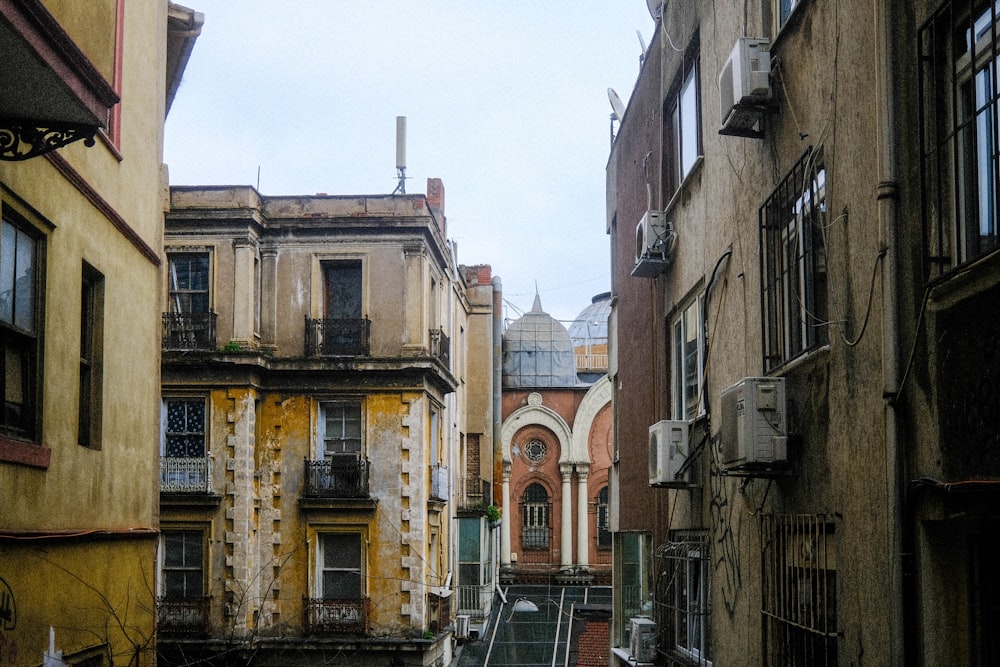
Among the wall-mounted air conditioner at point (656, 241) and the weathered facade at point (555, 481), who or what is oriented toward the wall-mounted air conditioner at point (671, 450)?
the weathered facade

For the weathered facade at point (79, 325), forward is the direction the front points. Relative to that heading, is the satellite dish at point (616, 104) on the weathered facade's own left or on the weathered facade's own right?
on the weathered facade's own left

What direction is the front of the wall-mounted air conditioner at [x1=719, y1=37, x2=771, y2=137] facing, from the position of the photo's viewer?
facing to the left of the viewer

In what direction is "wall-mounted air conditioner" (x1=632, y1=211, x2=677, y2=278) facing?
to the viewer's left

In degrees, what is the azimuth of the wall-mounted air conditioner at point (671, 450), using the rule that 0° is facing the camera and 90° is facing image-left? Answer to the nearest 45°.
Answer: approximately 90°

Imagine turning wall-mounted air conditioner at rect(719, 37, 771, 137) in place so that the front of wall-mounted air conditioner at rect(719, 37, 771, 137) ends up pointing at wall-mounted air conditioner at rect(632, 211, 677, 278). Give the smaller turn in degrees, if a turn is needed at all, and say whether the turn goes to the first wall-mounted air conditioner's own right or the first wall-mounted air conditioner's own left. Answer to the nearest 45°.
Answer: approximately 90° to the first wall-mounted air conditioner's own right

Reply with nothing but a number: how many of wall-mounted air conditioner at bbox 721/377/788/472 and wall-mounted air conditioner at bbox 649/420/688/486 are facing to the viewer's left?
2

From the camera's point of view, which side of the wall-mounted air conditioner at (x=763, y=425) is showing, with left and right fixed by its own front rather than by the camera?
left

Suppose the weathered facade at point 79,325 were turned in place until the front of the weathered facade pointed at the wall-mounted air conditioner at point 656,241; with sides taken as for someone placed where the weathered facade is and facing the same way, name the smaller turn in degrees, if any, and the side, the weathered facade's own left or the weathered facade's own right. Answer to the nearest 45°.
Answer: approximately 90° to the weathered facade's own left

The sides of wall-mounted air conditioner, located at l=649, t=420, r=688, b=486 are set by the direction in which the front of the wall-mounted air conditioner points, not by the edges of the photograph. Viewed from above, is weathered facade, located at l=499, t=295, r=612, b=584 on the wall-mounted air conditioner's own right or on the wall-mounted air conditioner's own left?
on the wall-mounted air conditioner's own right
